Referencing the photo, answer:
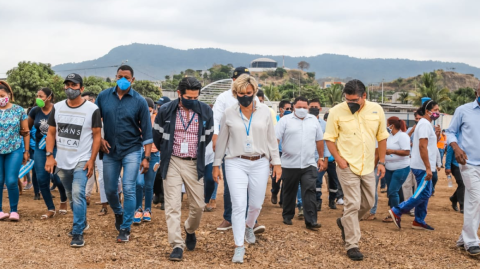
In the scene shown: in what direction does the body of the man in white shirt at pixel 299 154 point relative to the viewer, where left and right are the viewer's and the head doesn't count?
facing the viewer

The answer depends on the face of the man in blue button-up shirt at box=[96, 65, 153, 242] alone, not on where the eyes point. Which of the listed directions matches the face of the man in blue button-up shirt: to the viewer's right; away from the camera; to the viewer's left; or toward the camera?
toward the camera

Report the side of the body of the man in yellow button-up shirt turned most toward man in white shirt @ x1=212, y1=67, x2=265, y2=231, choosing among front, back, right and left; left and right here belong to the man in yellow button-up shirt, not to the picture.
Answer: right

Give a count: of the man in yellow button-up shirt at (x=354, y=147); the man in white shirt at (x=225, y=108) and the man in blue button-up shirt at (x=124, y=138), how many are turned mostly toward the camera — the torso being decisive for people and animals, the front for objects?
3

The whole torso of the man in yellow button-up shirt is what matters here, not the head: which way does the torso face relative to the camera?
toward the camera

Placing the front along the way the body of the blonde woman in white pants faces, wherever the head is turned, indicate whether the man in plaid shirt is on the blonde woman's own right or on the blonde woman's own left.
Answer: on the blonde woman's own right

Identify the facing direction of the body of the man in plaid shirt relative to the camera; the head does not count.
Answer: toward the camera

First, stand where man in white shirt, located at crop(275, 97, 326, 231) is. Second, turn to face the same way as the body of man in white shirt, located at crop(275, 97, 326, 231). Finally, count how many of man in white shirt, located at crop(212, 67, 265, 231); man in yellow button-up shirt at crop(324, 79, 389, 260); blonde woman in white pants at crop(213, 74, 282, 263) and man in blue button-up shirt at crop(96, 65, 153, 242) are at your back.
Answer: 0

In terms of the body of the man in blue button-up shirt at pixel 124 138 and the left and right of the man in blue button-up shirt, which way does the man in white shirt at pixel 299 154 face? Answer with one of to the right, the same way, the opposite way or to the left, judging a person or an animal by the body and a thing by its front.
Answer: the same way

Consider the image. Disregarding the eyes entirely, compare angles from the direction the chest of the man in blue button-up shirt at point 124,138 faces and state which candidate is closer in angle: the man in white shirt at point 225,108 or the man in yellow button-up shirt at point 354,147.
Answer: the man in yellow button-up shirt

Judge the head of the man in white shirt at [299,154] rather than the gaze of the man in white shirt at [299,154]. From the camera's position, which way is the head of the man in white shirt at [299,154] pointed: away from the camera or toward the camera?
toward the camera

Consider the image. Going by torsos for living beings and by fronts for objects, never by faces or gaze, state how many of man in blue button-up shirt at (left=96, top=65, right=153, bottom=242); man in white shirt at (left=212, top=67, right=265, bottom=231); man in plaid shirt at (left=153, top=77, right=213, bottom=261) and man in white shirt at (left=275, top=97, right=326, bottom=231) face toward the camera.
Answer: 4

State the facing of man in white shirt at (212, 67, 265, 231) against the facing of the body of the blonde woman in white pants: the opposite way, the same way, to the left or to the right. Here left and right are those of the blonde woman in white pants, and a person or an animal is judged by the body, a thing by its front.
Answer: the same way

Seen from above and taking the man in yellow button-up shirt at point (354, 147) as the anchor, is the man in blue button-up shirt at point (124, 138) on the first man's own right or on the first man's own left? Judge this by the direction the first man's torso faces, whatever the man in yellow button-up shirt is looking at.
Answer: on the first man's own right

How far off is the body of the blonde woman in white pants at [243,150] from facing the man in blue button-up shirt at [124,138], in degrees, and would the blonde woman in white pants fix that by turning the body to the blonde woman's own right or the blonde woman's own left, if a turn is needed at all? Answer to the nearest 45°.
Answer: approximately 90° to the blonde woman's own right

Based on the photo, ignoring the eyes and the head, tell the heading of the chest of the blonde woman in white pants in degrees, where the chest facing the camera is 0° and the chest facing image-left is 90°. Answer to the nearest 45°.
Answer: approximately 0°

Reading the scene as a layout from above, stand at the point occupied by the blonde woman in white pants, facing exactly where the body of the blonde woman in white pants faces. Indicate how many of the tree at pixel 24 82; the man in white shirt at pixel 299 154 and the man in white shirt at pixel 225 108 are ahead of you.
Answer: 0

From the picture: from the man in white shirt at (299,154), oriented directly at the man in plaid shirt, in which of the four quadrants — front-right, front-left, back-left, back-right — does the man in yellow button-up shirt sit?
front-left

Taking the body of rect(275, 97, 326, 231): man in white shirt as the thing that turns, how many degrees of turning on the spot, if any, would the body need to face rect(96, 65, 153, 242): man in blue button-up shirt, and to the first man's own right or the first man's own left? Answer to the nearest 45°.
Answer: approximately 45° to the first man's own right
